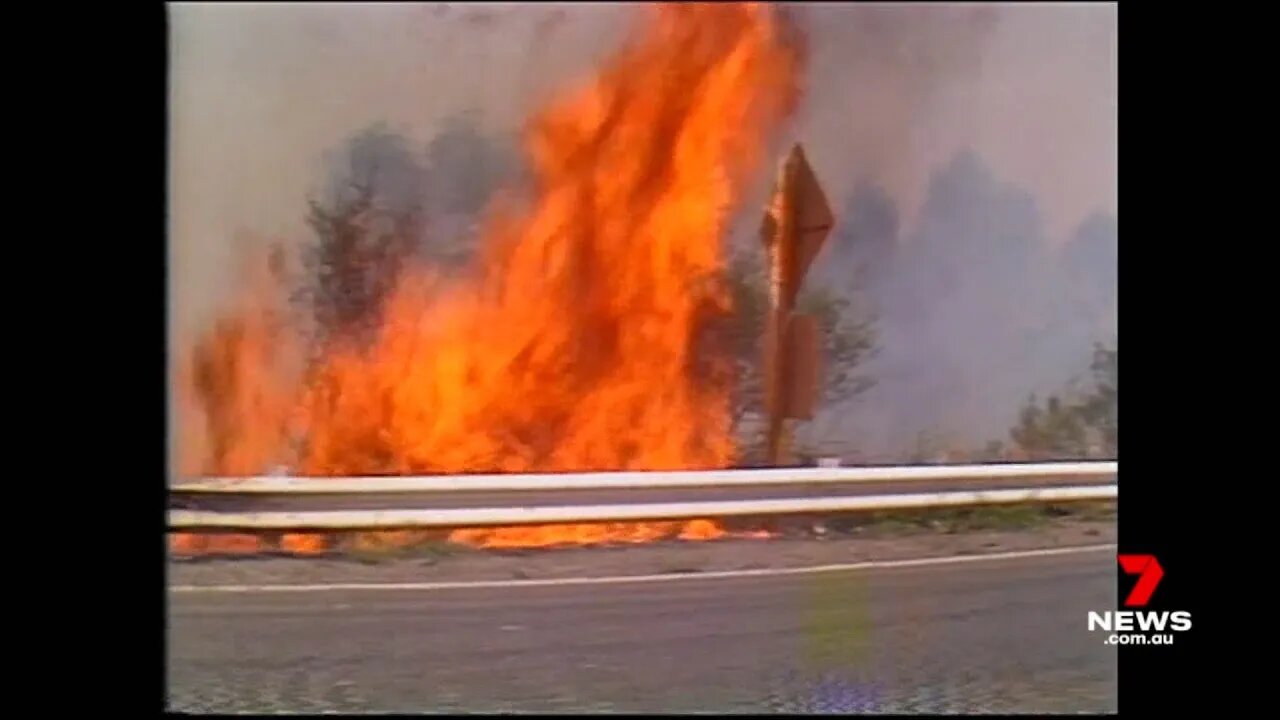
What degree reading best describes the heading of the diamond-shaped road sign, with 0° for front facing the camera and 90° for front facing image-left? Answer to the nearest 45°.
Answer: approximately 225°

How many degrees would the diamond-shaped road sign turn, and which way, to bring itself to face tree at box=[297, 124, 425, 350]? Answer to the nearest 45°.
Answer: approximately 135° to its left
